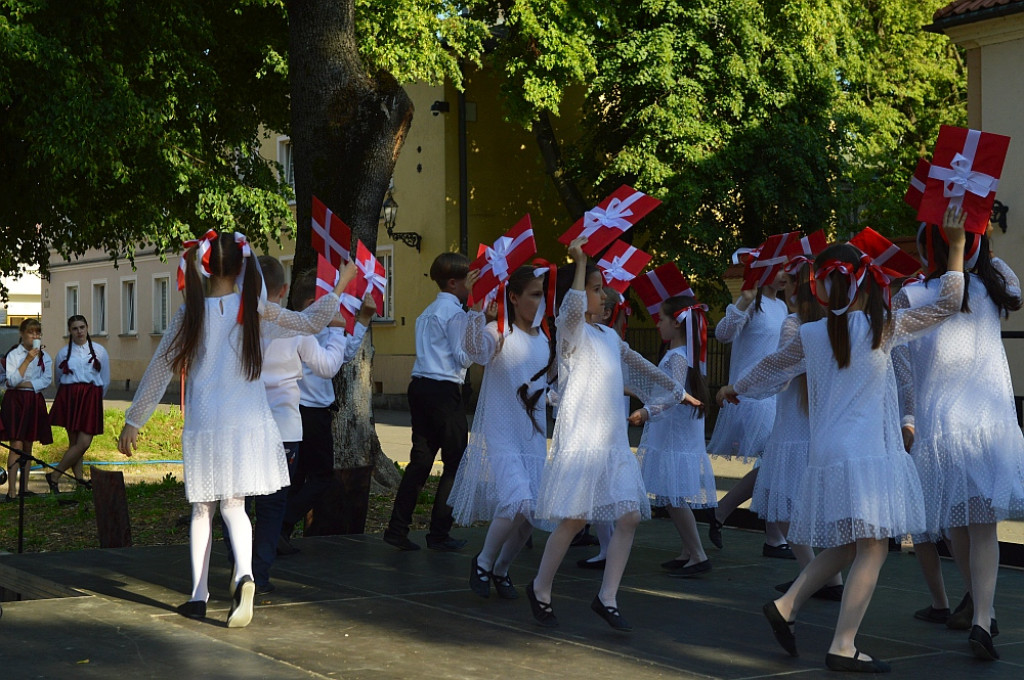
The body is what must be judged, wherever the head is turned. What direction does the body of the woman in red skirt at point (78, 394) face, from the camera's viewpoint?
toward the camera

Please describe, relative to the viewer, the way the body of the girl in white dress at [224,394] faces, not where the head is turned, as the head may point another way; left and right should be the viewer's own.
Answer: facing away from the viewer

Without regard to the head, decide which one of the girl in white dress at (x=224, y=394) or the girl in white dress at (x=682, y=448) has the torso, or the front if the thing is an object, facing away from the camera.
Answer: the girl in white dress at (x=224, y=394)

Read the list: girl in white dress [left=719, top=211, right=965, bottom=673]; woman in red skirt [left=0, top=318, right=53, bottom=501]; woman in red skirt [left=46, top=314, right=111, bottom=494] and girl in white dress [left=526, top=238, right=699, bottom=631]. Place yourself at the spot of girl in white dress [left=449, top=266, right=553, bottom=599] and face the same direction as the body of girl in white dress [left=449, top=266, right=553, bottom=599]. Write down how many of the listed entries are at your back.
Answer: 2

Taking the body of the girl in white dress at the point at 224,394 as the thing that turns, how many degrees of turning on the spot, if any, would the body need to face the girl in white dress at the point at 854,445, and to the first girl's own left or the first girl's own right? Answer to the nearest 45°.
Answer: approximately 135° to the first girl's own right

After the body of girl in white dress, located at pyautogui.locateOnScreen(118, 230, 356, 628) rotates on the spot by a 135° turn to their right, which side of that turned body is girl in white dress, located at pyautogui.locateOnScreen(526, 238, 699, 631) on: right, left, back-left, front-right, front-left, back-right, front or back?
front-left

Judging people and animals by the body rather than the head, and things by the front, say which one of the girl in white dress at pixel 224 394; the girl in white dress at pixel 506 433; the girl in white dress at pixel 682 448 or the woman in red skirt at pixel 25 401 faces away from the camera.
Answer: the girl in white dress at pixel 224 394

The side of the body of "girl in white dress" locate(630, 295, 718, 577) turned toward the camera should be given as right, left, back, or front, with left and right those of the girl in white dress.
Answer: left

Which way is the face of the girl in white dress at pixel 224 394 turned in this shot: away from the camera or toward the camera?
away from the camera

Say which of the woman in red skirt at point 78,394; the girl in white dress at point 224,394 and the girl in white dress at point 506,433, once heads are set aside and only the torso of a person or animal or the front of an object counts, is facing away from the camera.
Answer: the girl in white dress at point 224,394

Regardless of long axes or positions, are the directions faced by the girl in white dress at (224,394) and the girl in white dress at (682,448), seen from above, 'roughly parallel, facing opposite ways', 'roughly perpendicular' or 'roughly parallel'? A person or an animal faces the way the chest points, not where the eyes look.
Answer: roughly perpendicular

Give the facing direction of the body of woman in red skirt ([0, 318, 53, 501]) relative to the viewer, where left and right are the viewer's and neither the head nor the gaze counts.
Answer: facing the viewer and to the right of the viewer

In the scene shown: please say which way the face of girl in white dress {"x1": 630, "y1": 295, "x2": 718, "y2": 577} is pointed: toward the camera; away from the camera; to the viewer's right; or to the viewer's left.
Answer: to the viewer's left

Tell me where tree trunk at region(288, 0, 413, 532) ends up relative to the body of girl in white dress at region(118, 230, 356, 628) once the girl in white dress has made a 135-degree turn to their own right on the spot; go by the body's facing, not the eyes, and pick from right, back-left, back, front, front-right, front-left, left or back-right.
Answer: back-left
